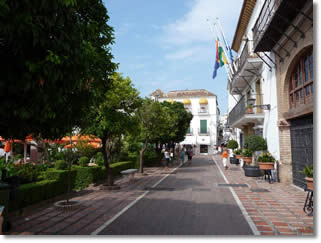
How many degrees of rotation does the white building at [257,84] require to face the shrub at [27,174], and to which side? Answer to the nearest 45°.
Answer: approximately 45° to its left

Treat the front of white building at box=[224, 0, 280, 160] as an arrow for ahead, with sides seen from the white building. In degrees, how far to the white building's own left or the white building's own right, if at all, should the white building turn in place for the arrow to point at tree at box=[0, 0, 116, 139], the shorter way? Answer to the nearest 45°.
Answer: approximately 90° to the white building's own left

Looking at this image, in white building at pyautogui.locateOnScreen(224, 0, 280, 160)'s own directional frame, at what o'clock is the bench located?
The bench is roughly at 11 o'clock from the white building.

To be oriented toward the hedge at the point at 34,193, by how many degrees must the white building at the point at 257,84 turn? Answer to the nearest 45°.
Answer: approximately 45° to its left

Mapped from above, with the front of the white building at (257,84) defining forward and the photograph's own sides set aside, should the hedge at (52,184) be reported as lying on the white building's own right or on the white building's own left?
on the white building's own left

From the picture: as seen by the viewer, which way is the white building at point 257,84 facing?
to the viewer's left

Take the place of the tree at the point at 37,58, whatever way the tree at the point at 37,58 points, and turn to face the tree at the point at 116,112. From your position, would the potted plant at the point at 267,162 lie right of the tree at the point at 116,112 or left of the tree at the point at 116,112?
right
